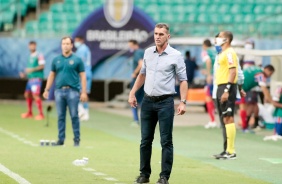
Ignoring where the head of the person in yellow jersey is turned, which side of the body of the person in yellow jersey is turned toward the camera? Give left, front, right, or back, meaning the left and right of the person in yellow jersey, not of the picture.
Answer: left

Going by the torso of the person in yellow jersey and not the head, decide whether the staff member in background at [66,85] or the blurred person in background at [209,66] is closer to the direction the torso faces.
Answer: the staff member in background

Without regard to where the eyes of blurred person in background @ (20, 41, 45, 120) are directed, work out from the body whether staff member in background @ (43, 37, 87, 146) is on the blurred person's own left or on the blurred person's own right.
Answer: on the blurred person's own left

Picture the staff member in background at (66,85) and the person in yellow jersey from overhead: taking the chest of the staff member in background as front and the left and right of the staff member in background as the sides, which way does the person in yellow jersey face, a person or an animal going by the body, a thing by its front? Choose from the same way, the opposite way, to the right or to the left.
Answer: to the right

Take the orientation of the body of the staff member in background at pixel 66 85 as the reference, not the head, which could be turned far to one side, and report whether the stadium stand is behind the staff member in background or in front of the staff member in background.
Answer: behind

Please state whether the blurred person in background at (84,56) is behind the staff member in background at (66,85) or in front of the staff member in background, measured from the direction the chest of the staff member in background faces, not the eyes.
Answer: behind

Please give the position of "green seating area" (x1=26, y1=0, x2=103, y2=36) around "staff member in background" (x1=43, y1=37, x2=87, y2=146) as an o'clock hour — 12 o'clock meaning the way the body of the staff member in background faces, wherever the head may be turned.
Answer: The green seating area is roughly at 6 o'clock from the staff member in background.

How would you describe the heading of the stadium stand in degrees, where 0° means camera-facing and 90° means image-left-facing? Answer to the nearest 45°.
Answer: approximately 0°
